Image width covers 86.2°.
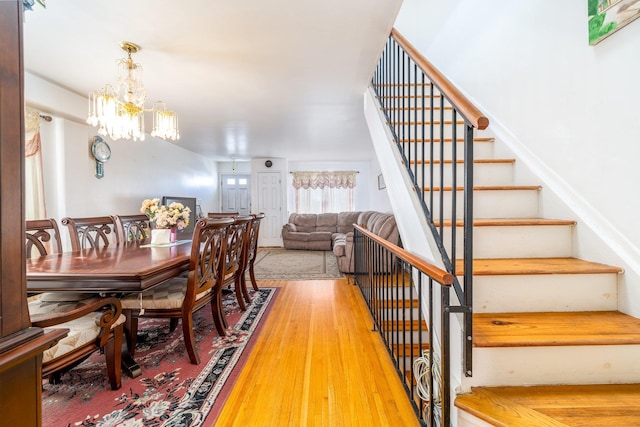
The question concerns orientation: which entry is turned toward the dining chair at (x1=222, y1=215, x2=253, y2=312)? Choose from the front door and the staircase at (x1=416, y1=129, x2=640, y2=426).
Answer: the front door

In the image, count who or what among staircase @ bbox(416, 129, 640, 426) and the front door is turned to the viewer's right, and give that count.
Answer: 0

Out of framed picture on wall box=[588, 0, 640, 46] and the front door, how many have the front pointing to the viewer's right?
0

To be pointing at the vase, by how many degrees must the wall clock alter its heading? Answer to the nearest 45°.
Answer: approximately 45° to its right

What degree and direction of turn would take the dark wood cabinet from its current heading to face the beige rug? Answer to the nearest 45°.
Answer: approximately 45° to its left

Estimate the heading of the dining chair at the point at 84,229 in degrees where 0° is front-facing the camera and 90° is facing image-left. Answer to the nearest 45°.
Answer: approximately 315°
